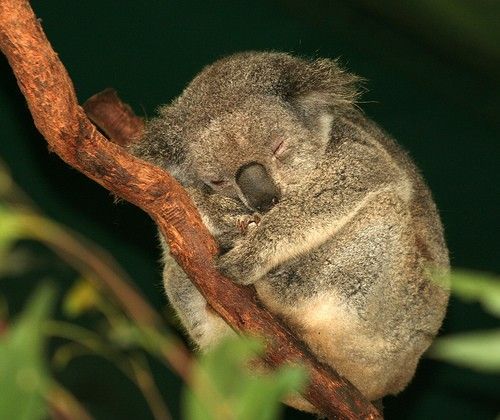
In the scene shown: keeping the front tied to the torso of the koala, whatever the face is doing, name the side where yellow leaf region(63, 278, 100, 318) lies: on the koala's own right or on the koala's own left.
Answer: on the koala's own right

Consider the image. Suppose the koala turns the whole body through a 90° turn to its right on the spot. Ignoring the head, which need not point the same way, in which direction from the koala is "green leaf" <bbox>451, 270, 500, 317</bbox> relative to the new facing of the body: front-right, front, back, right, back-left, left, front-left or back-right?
back-left

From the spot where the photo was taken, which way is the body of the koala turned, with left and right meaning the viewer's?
facing the viewer and to the left of the viewer
